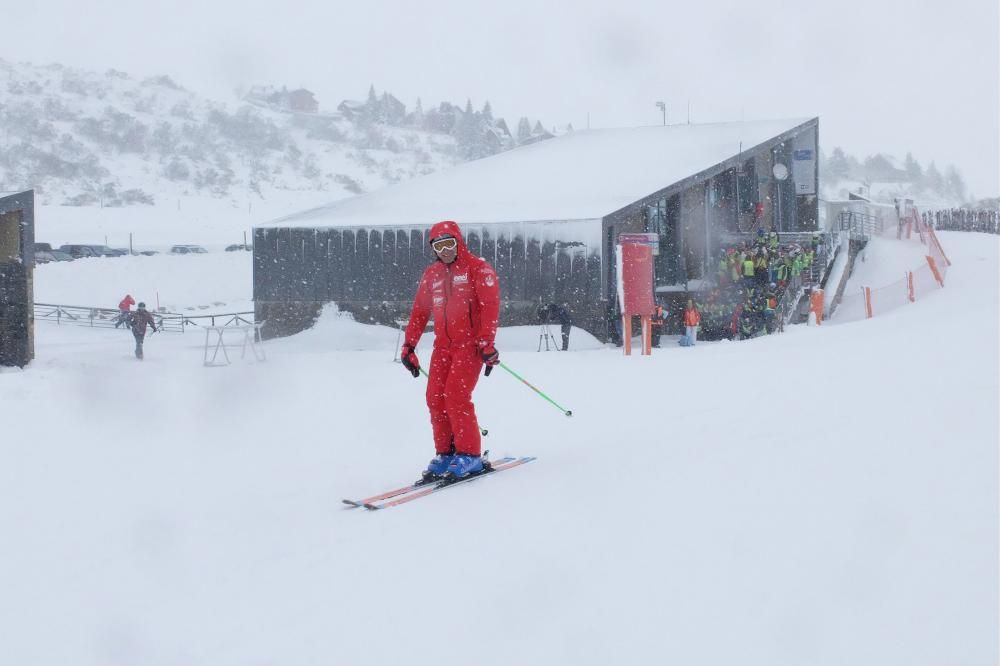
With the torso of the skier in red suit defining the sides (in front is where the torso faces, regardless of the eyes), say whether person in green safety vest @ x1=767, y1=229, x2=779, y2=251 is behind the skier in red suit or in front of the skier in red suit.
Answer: behind

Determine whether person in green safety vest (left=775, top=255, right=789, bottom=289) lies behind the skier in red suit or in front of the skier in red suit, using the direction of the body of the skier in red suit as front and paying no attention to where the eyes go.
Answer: behind

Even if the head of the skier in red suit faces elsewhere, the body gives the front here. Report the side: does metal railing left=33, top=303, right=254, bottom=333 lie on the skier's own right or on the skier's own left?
on the skier's own right

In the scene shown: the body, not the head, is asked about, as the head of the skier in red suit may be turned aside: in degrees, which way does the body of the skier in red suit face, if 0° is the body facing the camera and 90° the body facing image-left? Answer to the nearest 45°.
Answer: approximately 45°

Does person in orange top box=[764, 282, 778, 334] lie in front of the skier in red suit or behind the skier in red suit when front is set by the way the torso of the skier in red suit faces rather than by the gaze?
behind

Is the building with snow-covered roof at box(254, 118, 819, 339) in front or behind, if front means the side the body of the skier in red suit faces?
behind

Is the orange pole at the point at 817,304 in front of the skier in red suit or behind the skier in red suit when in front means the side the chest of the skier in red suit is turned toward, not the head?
behind

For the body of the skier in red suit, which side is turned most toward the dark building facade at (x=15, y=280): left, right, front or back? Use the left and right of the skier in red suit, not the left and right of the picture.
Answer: right
